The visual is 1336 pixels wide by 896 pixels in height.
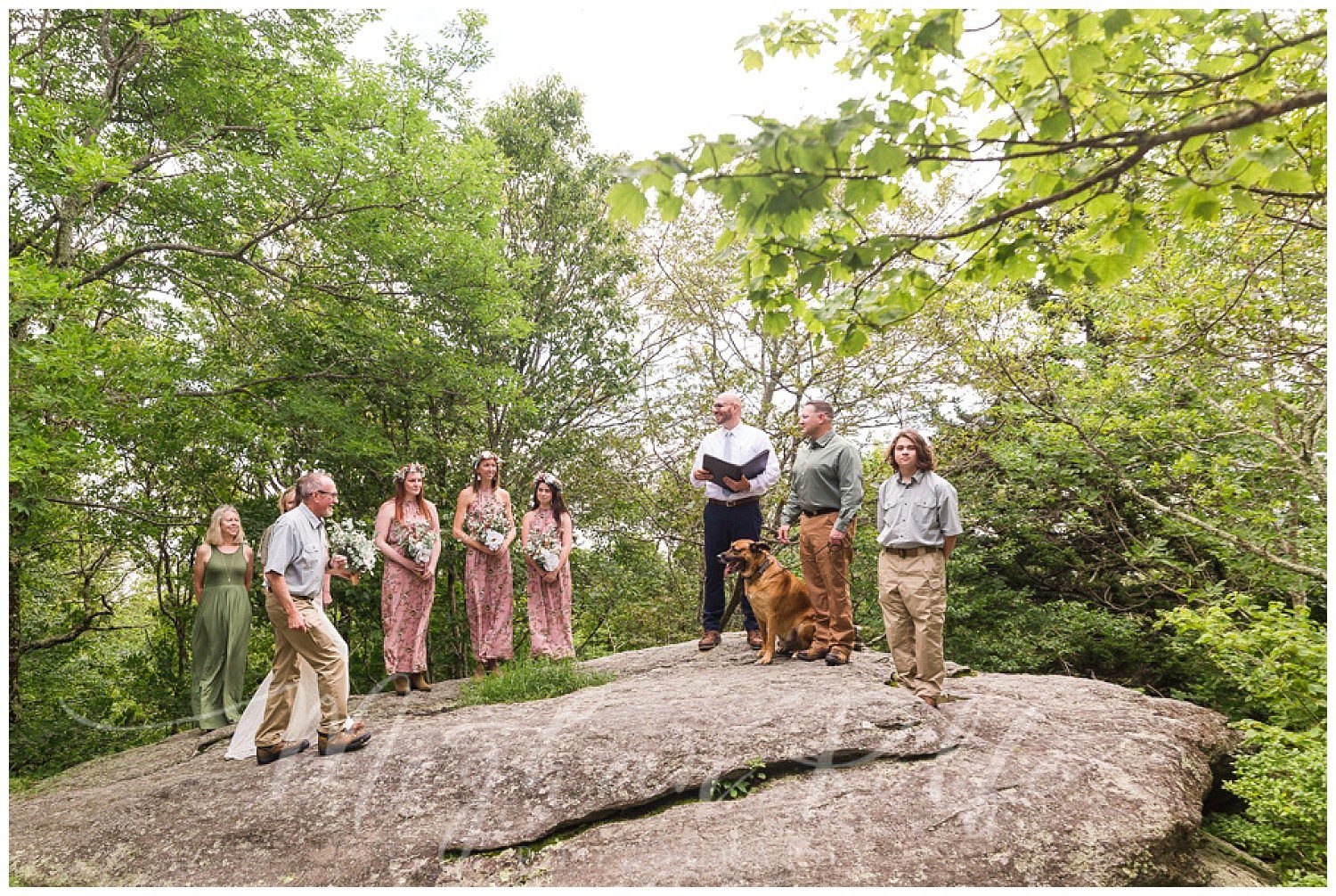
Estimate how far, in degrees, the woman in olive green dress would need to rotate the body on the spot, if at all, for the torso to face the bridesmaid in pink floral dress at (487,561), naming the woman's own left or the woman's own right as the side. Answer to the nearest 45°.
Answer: approximately 45° to the woman's own left

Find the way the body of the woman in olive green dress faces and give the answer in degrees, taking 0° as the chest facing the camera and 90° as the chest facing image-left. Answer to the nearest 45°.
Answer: approximately 0°

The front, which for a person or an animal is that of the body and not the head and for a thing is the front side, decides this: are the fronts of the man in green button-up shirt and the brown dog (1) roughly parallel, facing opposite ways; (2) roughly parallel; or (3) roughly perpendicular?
roughly parallel

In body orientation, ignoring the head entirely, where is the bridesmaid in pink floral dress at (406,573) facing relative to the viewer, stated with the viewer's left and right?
facing the viewer and to the right of the viewer

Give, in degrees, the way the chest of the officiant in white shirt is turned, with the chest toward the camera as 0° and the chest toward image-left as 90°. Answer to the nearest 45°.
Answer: approximately 0°

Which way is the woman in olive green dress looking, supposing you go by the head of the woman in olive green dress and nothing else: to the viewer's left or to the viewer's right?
to the viewer's right

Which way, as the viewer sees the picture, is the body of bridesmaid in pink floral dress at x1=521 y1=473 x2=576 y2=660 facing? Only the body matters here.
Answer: toward the camera

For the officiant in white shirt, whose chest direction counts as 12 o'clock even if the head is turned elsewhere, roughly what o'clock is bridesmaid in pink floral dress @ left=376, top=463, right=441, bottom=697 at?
The bridesmaid in pink floral dress is roughly at 3 o'clock from the officiant in white shirt.

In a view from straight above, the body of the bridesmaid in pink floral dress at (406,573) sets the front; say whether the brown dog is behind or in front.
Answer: in front

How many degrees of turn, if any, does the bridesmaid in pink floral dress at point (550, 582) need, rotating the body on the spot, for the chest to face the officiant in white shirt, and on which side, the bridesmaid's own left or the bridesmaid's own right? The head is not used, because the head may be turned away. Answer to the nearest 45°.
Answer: approximately 45° to the bridesmaid's own left

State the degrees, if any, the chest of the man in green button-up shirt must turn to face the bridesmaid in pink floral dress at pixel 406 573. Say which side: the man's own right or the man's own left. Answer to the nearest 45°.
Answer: approximately 45° to the man's own right

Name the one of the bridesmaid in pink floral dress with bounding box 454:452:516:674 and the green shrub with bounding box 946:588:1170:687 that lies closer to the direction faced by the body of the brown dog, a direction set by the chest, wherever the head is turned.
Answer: the bridesmaid in pink floral dress

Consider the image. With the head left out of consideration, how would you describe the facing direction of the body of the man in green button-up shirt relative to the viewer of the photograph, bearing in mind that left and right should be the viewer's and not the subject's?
facing the viewer and to the left of the viewer

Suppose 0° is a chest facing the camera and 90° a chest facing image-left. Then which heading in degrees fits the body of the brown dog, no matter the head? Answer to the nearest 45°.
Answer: approximately 45°
